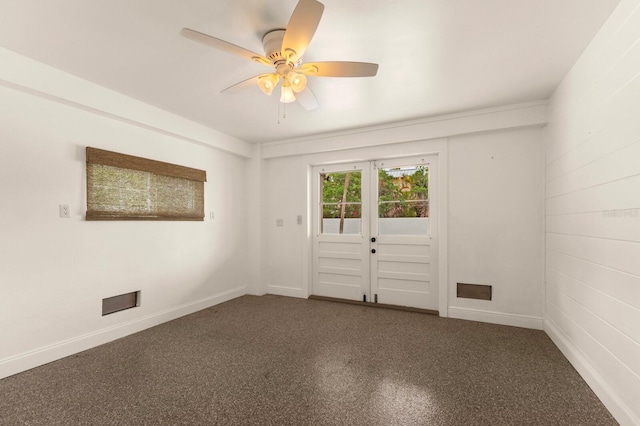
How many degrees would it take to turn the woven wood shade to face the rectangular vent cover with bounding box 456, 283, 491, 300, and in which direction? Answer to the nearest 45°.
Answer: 0° — it already faces it

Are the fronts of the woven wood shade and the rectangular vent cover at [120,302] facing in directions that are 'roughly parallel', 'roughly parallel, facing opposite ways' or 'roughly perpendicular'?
roughly parallel

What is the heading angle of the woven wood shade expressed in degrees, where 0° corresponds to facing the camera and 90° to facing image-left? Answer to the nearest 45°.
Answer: approximately 315°

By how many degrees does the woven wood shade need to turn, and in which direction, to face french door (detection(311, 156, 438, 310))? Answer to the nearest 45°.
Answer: approximately 45° to its left

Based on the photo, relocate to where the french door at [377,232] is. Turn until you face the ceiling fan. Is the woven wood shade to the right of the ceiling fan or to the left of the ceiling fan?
right

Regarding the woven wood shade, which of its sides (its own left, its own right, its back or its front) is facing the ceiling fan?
front

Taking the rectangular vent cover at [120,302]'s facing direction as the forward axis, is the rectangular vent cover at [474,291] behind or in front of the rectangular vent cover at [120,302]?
in front

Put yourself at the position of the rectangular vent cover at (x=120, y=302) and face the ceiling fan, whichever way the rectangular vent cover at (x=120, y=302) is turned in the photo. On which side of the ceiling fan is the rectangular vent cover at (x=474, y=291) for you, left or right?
left

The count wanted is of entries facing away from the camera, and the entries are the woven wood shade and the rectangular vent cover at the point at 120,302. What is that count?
0
